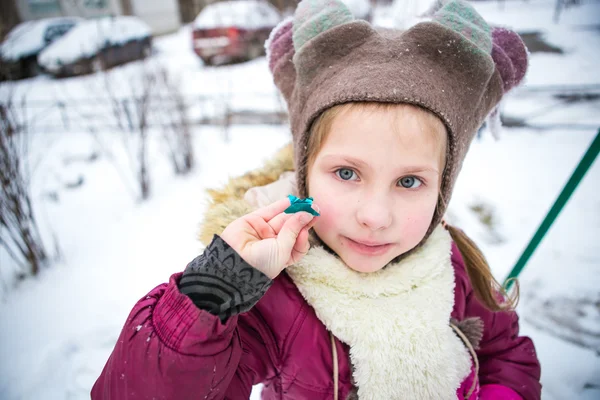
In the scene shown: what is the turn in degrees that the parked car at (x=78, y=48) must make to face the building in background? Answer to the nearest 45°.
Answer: approximately 135° to its right

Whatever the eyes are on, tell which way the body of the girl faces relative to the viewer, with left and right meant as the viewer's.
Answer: facing the viewer

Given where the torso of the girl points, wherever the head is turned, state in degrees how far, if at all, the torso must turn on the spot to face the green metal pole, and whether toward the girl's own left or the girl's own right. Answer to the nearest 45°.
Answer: approximately 135° to the girl's own left

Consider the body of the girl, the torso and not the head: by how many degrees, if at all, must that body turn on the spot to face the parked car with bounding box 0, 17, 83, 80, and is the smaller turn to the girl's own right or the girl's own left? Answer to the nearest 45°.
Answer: approximately 135° to the girl's own right

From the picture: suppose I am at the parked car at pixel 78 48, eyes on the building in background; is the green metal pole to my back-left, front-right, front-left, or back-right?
back-right

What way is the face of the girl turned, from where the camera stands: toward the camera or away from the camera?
toward the camera

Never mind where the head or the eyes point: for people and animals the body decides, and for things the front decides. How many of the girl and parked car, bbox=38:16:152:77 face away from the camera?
0

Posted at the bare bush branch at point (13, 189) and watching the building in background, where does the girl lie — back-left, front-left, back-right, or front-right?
back-right

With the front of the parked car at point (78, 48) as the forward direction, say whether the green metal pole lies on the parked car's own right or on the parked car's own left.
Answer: on the parked car's own left

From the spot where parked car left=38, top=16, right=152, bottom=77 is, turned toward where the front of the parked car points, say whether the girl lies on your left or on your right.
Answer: on your left

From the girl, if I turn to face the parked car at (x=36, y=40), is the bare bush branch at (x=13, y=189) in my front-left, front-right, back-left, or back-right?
front-left
